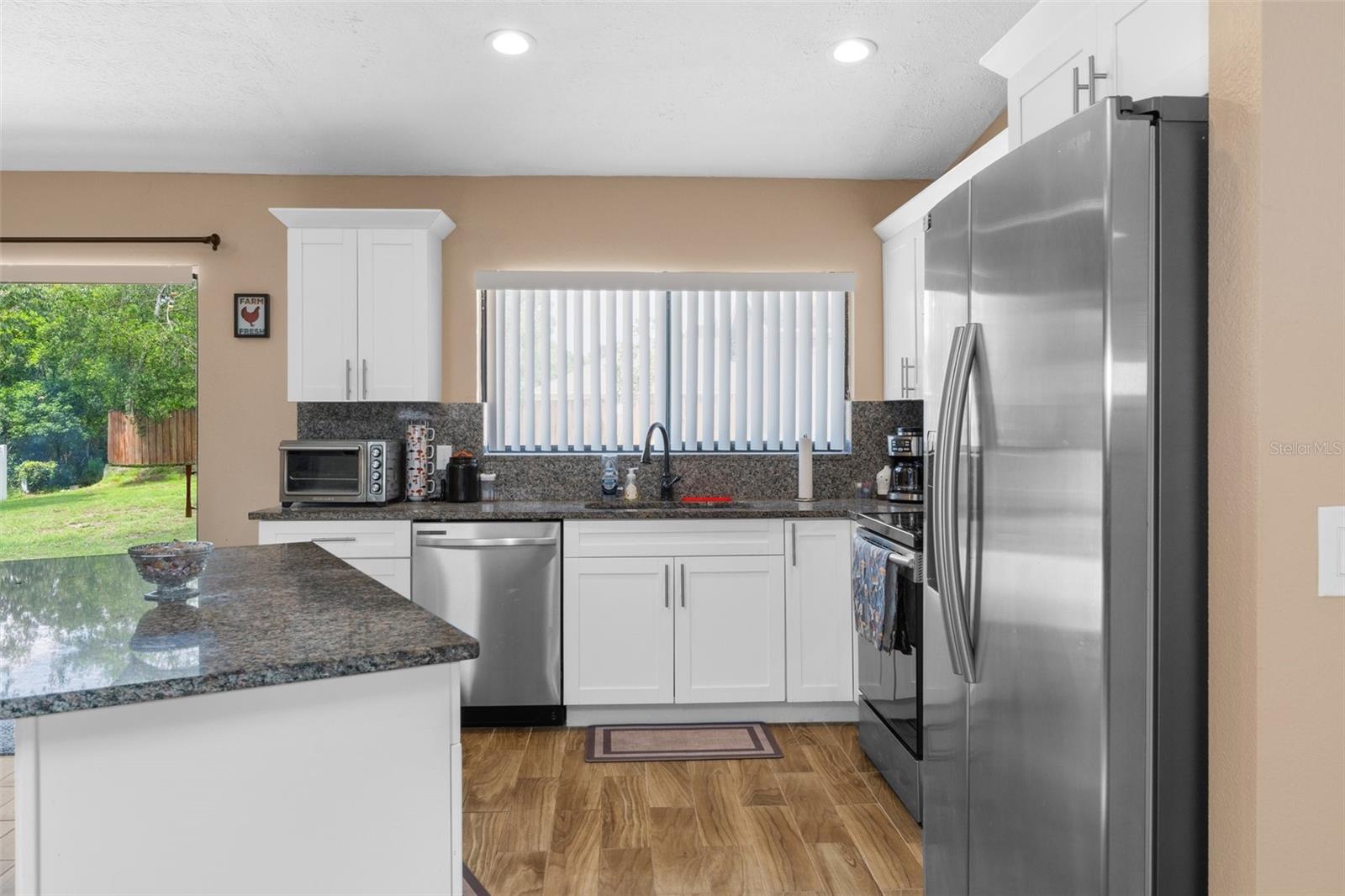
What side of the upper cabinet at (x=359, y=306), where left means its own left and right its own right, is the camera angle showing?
front

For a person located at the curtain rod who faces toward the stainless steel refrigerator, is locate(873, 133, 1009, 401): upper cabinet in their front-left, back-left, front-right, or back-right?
front-left

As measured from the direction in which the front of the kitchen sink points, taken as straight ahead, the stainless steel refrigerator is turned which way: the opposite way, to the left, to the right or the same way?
to the right

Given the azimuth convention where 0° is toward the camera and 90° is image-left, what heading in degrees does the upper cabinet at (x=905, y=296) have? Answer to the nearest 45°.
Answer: approximately 90°

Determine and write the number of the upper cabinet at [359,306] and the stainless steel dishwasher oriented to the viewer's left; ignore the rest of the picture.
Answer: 0

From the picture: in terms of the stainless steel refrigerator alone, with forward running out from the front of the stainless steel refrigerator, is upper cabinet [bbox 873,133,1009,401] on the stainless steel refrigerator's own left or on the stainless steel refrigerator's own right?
on the stainless steel refrigerator's own right

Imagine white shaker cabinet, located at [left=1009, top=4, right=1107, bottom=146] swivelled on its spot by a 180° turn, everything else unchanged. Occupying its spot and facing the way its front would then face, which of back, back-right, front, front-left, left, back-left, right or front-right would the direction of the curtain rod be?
back-left

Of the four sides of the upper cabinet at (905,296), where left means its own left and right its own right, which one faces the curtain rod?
front

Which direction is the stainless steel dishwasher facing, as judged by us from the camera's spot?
facing the viewer

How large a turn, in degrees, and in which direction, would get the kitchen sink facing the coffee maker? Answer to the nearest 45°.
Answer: approximately 90° to its left

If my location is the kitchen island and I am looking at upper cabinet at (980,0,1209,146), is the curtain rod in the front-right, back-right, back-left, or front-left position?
back-left

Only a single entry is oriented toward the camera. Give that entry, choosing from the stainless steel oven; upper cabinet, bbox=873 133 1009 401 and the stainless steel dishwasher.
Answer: the stainless steel dishwasher

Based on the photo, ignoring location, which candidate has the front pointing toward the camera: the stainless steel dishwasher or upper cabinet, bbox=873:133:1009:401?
the stainless steel dishwasher

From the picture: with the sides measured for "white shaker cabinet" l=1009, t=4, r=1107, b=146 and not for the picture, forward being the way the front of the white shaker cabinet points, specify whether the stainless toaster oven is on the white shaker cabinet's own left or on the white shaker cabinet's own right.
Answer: on the white shaker cabinet's own right

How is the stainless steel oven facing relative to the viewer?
to the viewer's left

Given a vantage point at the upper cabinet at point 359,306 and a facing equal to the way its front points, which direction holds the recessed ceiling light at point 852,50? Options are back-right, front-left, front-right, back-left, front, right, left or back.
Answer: front-left
